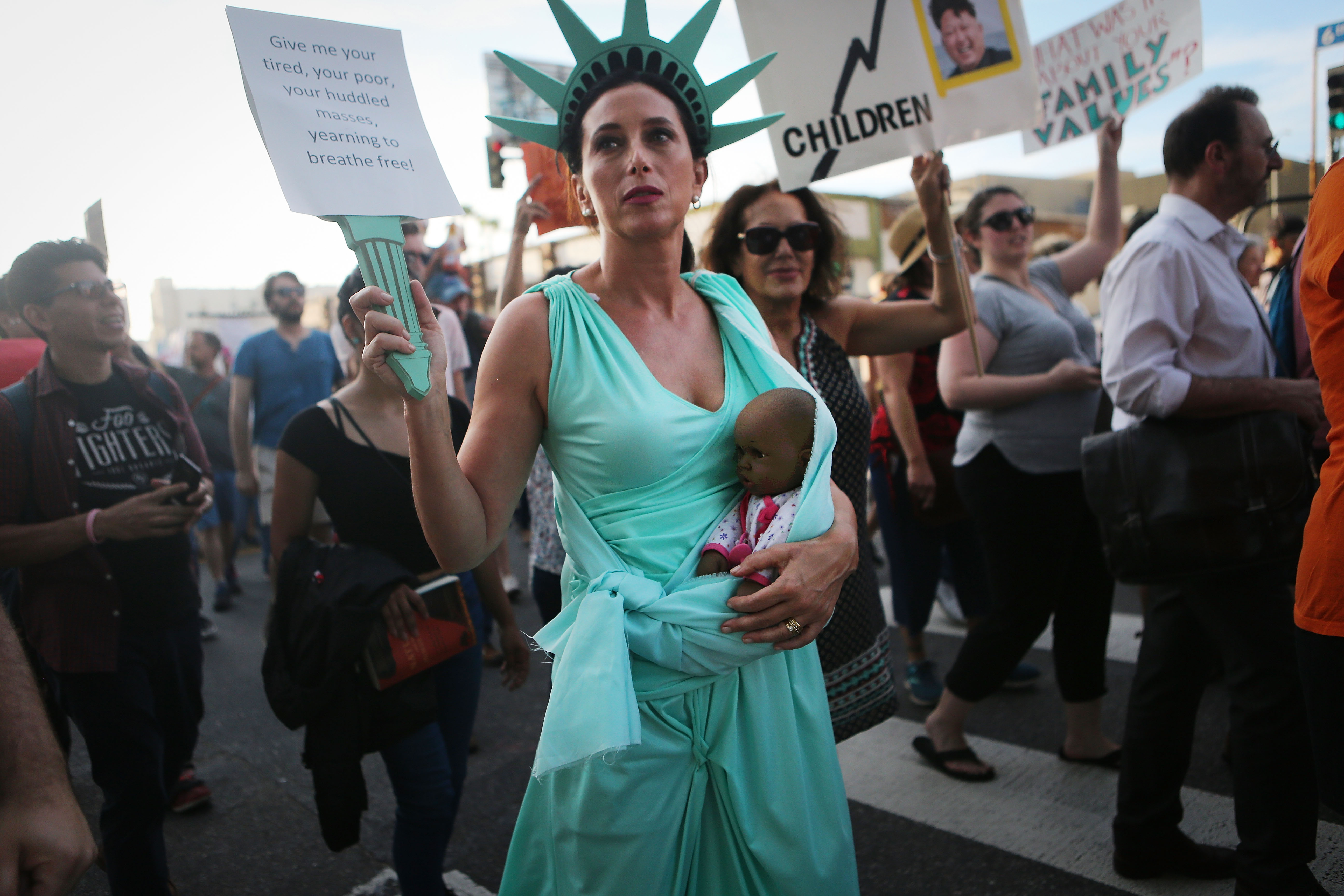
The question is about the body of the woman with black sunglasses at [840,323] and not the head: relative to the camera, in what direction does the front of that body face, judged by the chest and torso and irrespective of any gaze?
toward the camera

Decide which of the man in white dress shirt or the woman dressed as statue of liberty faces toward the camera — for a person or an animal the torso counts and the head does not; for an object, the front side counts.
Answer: the woman dressed as statue of liberty

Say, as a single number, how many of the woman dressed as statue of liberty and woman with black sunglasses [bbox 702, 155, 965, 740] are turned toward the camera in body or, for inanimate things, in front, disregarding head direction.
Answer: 2

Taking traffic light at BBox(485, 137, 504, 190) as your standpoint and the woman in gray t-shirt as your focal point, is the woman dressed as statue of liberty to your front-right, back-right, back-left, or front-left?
front-right

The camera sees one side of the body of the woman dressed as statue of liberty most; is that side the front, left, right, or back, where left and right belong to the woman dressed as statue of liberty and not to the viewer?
front

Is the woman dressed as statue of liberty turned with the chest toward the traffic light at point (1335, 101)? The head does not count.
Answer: no

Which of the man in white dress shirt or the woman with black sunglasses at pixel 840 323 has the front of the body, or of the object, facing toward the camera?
the woman with black sunglasses

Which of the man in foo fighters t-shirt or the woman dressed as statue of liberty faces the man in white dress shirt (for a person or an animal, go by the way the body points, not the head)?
the man in foo fighters t-shirt

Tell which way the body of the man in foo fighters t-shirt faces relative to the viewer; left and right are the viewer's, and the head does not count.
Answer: facing the viewer and to the right of the viewer

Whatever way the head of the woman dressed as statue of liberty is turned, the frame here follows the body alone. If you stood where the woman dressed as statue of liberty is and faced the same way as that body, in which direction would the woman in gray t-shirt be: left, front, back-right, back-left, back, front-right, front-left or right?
back-left

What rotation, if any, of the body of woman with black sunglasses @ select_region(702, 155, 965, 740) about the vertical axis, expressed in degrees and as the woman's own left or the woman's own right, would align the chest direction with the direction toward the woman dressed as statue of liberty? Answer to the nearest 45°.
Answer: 0° — they already face them
